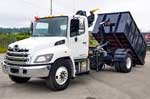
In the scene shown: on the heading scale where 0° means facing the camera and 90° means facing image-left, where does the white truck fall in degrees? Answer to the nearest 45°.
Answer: approximately 45°
